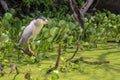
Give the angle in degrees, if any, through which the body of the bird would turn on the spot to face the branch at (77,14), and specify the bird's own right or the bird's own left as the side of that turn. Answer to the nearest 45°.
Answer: approximately 45° to the bird's own left

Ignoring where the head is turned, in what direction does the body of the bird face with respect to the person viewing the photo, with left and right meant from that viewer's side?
facing to the right of the viewer

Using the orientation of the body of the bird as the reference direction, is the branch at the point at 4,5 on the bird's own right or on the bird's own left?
on the bird's own left
